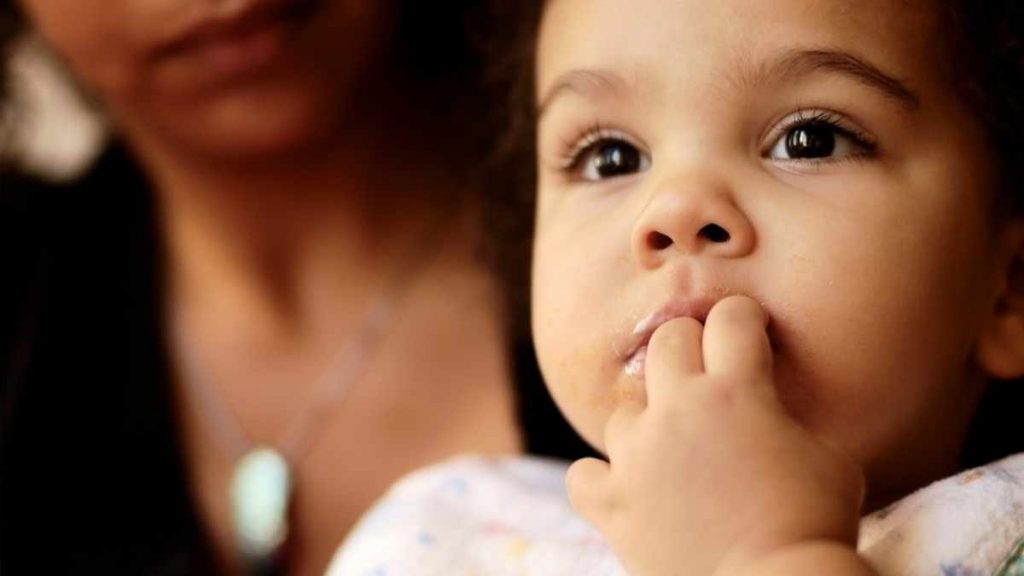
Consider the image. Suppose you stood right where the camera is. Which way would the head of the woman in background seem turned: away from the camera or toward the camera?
toward the camera

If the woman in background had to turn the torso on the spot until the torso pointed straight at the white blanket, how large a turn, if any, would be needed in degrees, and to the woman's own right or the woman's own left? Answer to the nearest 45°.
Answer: approximately 45° to the woman's own left

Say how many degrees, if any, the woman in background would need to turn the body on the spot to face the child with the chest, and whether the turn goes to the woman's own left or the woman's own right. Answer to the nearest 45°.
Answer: approximately 90° to the woman's own left

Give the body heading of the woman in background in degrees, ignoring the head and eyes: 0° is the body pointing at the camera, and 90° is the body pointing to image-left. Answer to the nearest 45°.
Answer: approximately 45°
